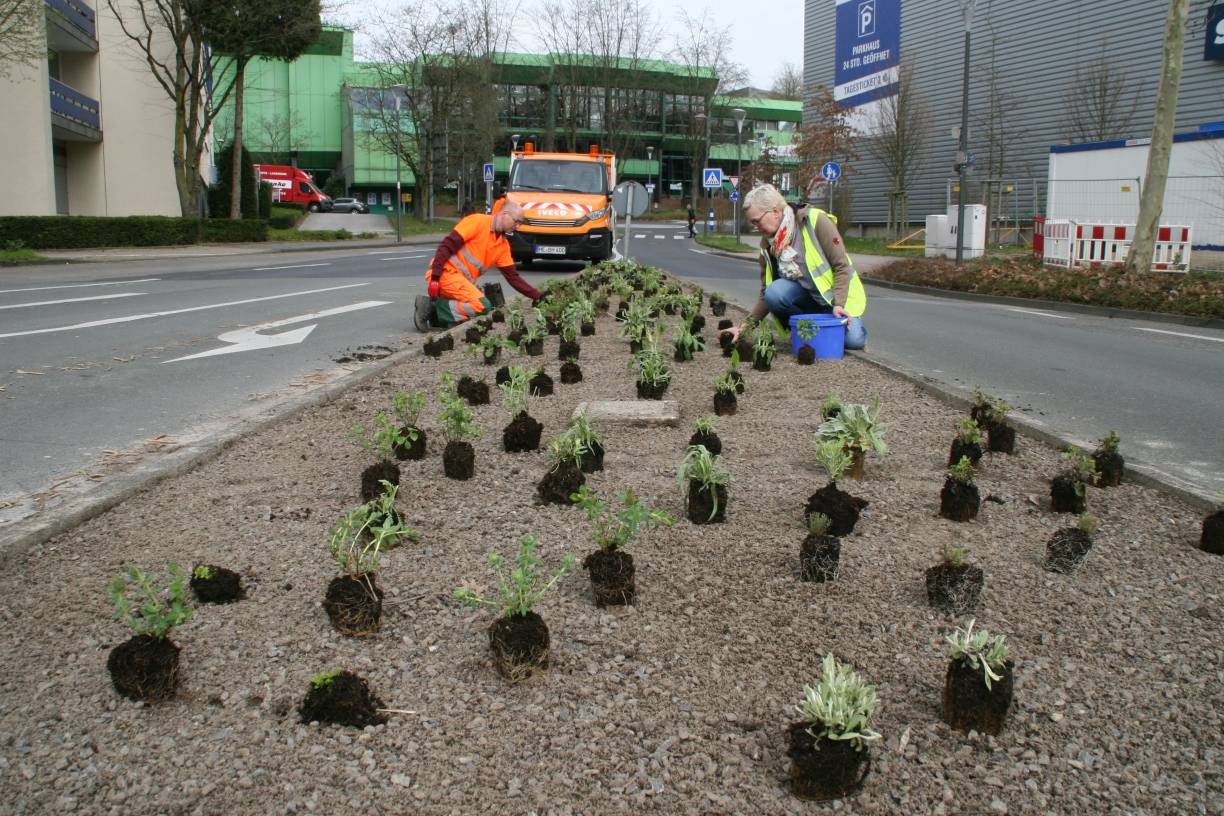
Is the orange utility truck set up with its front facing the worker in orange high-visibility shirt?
yes

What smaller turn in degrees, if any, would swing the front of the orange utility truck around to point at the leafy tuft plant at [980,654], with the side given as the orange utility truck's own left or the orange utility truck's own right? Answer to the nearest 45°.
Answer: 0° — it already faces it

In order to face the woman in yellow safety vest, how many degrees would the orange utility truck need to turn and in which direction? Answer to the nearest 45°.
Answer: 0° — it already faces them

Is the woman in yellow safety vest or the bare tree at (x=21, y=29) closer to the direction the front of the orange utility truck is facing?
the woman in yellow safety vest

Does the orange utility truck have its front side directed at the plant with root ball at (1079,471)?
yes

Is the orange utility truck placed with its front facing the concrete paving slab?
yes

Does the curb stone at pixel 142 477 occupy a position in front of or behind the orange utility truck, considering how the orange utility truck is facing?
in front

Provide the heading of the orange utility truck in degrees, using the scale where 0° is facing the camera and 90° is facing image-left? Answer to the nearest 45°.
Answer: approximately 0°

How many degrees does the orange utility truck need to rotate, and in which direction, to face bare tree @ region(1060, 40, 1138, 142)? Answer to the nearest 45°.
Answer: approximately 135° to its left

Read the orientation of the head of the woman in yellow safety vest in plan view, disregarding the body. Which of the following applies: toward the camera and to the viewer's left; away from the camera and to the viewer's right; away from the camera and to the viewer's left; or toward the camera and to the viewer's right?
toward the camera and to the viewer's left

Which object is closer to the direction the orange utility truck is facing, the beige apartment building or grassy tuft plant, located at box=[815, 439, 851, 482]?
the grassy tuft plant

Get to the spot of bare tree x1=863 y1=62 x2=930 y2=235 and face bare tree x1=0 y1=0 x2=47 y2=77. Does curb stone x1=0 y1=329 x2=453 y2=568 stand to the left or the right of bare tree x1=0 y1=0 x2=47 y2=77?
left

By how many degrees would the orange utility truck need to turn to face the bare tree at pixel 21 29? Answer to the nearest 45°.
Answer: approximately 90° to its right
